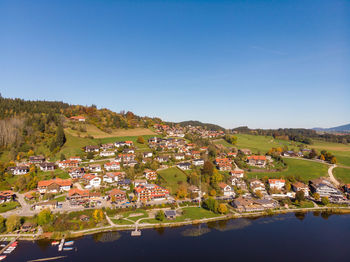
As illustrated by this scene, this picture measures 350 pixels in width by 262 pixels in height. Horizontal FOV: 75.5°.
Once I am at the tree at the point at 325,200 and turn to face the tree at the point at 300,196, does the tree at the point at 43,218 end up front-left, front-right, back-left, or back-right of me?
front-left

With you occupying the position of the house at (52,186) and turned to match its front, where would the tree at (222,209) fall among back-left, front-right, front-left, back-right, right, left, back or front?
front-left

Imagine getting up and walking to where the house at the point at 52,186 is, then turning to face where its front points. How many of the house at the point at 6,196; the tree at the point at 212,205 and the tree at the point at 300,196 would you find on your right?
1

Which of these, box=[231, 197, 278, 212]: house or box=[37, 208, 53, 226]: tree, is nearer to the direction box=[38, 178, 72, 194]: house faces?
the tree

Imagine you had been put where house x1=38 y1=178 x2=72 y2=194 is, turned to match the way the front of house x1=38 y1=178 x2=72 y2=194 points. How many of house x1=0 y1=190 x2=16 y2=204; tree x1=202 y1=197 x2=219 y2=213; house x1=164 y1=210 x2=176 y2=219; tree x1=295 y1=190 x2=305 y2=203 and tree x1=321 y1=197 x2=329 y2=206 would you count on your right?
1

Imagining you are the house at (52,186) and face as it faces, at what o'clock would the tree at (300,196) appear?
The tree is roughly at 10 o'clock from the house.

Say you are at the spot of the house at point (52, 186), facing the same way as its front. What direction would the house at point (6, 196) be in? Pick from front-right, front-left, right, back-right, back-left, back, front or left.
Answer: right

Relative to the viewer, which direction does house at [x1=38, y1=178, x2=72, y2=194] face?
toward the camera

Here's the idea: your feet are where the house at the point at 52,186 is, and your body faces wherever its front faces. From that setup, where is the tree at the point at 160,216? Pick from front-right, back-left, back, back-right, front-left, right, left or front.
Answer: front-left

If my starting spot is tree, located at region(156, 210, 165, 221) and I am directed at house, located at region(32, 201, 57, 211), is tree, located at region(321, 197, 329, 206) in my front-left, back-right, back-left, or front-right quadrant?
back-right

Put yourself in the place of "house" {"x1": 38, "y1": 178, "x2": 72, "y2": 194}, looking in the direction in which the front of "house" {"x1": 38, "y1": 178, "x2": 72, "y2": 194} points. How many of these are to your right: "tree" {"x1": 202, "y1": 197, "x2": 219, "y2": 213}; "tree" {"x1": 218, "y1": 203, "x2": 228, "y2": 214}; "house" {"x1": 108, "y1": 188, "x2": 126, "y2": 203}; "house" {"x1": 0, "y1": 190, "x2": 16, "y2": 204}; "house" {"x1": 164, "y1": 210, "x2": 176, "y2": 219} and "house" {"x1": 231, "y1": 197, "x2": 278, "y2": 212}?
1

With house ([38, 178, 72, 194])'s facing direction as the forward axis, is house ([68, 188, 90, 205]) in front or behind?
in front

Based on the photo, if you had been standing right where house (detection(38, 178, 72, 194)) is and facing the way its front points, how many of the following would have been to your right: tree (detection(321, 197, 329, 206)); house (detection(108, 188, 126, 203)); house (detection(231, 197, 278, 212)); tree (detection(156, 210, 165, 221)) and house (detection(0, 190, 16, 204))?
1

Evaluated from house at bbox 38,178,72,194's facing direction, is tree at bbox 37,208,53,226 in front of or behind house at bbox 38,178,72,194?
in front

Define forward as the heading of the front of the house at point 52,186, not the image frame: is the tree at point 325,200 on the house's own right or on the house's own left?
on the house's own left

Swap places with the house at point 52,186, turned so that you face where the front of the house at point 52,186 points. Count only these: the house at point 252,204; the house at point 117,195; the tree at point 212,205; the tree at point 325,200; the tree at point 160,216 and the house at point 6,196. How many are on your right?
1
